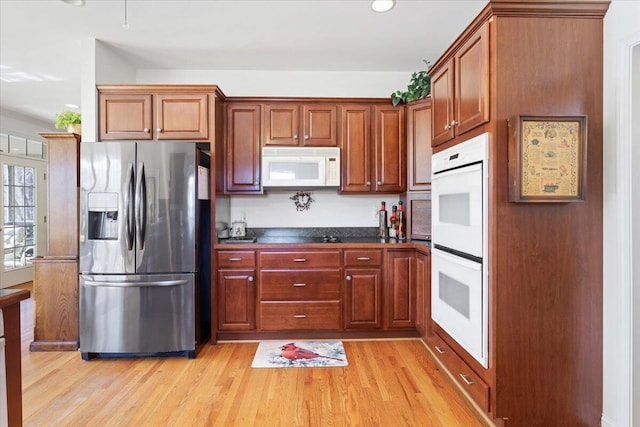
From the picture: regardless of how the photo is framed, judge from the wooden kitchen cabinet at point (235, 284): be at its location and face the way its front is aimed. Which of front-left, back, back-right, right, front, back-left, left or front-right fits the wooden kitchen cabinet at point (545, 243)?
front-left

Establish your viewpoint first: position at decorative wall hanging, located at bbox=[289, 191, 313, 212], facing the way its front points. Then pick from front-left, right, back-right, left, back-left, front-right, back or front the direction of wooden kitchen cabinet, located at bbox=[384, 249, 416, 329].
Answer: front-left

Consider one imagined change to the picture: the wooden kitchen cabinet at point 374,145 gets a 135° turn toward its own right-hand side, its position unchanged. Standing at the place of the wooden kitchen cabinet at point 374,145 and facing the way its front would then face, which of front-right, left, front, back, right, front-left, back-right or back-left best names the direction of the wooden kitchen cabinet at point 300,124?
front-left

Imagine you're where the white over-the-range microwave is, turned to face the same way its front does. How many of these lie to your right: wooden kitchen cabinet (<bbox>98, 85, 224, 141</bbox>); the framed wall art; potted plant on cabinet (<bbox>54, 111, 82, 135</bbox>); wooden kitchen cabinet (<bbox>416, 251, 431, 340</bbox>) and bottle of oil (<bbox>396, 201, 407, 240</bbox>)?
2

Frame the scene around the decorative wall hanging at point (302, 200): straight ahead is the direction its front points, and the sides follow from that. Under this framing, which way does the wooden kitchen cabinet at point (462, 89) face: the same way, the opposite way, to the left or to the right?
to the right

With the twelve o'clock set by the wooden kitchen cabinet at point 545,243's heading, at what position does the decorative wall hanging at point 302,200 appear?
The decorative wall hanging is roughly at 1 o'clock from the wooden kitchen cabinet.

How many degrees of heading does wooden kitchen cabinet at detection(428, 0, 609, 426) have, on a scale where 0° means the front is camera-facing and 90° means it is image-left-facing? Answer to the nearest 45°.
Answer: approximately 90°

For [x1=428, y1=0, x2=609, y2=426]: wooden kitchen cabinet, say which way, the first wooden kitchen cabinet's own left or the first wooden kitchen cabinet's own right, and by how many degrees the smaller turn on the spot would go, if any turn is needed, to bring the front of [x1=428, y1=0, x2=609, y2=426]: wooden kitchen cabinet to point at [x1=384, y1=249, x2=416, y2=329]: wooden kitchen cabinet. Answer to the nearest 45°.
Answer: approximately 45° to the first wooden kitchen cabinet's own right

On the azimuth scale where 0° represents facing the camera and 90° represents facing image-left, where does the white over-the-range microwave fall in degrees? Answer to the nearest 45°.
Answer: approximately 0°

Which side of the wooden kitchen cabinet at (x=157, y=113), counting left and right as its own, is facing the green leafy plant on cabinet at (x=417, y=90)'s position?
left

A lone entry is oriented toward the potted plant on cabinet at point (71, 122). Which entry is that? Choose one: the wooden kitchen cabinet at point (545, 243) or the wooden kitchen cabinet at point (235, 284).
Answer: the wooden kitchen cabinet at point (545, 243)

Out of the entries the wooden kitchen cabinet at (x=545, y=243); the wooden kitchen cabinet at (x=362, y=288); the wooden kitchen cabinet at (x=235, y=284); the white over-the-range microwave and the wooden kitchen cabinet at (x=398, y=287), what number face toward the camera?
4
